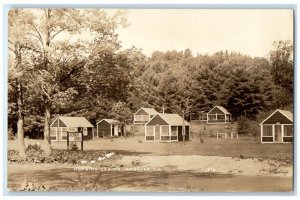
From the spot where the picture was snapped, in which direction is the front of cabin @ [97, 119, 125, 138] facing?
facing the viewer and to the right of the viewer

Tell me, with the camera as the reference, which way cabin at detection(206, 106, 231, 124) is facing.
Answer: facing the viewer and to the left of the viewer
